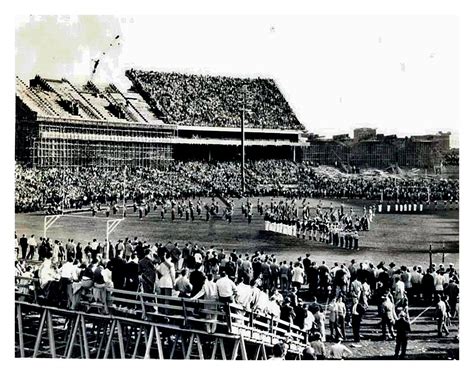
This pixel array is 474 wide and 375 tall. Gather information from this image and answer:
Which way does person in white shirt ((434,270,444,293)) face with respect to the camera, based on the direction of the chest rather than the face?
away from the camera

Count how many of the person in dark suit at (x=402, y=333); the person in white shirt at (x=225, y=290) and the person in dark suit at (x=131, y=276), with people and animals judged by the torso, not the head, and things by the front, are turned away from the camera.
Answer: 3

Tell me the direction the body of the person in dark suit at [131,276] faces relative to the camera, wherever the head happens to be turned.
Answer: away from the camera

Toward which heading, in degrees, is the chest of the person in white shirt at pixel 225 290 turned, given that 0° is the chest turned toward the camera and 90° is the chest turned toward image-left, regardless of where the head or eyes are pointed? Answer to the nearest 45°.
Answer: approximately 180°

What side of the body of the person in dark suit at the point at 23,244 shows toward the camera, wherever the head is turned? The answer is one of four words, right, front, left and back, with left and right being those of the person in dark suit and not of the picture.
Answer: back

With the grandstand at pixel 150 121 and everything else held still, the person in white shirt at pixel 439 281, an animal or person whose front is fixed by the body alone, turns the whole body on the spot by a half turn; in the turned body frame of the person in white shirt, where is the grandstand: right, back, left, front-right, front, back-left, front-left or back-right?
right

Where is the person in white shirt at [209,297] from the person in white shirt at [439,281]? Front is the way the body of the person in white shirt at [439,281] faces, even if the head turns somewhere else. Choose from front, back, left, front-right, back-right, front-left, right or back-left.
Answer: back-left

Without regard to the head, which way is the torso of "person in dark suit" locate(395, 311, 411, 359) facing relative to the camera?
away from the camera

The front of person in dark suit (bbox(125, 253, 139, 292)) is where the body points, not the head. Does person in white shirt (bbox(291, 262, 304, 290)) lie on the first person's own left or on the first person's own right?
on the first person's own right

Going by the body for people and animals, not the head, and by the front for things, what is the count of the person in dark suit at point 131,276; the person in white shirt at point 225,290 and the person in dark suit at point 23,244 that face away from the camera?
3

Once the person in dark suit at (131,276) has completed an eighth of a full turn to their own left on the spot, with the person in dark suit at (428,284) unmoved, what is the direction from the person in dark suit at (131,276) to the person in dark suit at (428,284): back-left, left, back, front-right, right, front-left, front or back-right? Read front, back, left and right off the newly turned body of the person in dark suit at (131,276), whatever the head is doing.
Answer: back-right
